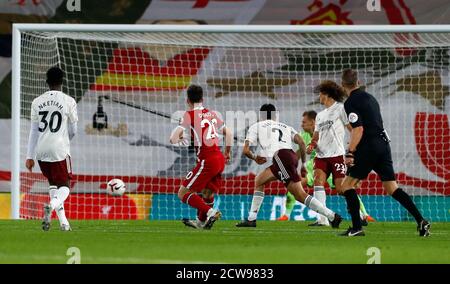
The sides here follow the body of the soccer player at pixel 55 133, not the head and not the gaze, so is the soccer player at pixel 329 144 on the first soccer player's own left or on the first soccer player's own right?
on the first soccer player's own right

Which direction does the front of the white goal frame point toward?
toward the camera

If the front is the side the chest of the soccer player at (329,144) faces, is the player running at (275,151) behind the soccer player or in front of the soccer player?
in front

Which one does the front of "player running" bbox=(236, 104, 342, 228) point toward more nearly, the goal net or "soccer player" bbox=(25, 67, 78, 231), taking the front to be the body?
the goal net

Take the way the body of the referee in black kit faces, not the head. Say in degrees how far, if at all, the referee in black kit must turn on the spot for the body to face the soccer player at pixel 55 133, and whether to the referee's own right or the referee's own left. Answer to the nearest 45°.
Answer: approximately 45° to the referee's own left

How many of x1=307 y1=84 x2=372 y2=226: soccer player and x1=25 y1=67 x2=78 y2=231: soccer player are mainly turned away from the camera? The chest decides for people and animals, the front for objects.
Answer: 1

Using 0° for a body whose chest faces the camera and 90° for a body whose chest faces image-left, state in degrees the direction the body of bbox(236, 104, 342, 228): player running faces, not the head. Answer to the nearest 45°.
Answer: approximately 135°

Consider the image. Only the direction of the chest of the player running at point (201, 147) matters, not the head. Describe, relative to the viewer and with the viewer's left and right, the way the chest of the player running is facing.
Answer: facing away from the viewer and to the left of the viewer

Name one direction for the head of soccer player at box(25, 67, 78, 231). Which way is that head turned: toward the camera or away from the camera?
away from the camera

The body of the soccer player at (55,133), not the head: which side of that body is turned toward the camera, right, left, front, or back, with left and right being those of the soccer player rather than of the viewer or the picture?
back
